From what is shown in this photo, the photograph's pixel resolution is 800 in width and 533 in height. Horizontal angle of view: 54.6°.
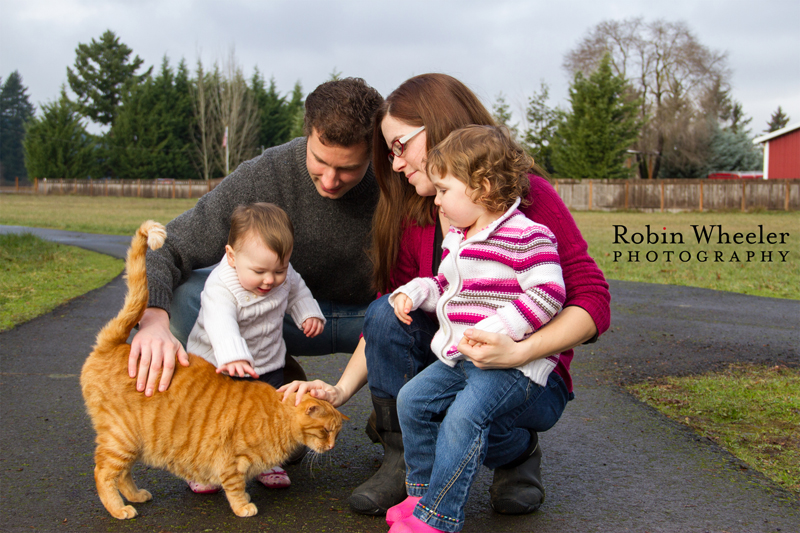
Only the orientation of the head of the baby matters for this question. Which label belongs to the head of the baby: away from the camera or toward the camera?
toward the camera

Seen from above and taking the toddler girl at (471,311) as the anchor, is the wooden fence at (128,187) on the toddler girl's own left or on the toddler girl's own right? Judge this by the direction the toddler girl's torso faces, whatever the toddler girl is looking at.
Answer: on the toddler girl's own right

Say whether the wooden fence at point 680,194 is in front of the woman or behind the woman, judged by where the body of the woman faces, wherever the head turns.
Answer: behind

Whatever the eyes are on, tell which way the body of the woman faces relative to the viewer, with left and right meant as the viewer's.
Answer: facing the viewer and to the left of the viewer

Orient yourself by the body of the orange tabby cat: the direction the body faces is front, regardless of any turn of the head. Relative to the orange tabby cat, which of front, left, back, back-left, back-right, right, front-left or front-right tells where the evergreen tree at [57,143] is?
left

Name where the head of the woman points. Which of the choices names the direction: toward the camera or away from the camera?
toward the camera

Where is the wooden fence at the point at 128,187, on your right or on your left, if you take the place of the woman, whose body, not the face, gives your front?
on your right

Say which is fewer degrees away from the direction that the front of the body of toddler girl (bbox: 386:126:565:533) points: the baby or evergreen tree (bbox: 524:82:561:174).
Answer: the baby

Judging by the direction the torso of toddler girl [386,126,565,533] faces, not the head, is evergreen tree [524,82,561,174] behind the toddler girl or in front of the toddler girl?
behind

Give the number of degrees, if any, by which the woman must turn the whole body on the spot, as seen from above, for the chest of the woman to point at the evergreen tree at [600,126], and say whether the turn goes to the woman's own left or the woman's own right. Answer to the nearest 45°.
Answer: approximately 135° to the woman's own right

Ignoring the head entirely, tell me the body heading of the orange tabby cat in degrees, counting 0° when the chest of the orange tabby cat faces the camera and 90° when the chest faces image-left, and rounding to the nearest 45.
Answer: approximately 270°

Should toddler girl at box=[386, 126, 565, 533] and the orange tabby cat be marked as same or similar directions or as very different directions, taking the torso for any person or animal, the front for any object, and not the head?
very different directions

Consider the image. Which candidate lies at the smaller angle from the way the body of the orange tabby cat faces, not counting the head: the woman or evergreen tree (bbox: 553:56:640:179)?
the woman

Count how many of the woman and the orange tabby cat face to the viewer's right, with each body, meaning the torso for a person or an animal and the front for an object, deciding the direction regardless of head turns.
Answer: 1

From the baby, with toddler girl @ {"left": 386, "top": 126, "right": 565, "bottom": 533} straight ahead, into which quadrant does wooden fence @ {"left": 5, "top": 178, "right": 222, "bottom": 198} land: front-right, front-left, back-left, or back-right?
back-left

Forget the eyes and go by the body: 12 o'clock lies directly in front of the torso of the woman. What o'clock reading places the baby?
The baby is roughly at 2 o'clock from the woman.

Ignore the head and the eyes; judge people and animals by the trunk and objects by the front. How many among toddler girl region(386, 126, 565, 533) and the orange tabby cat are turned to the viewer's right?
1
